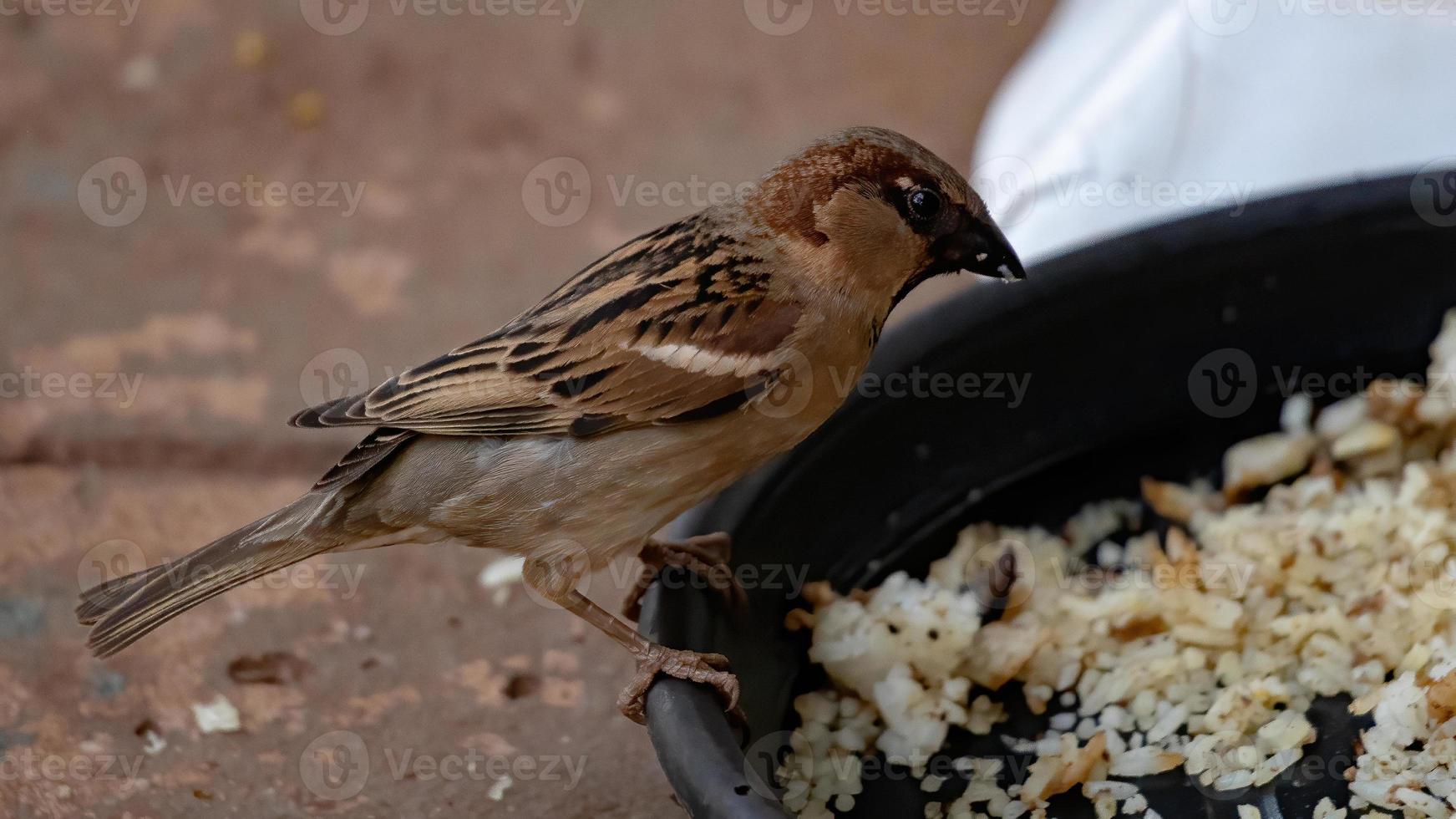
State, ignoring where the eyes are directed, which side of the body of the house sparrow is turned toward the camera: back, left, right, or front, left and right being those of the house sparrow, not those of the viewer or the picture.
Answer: right
